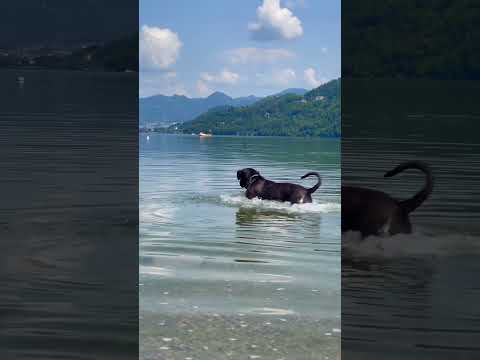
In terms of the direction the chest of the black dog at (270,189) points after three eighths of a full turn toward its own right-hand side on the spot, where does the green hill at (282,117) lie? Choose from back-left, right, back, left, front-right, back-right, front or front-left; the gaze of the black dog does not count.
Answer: front-left

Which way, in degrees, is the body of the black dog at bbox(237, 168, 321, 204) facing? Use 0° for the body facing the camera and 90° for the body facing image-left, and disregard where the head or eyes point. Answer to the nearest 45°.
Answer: approximately 90°
